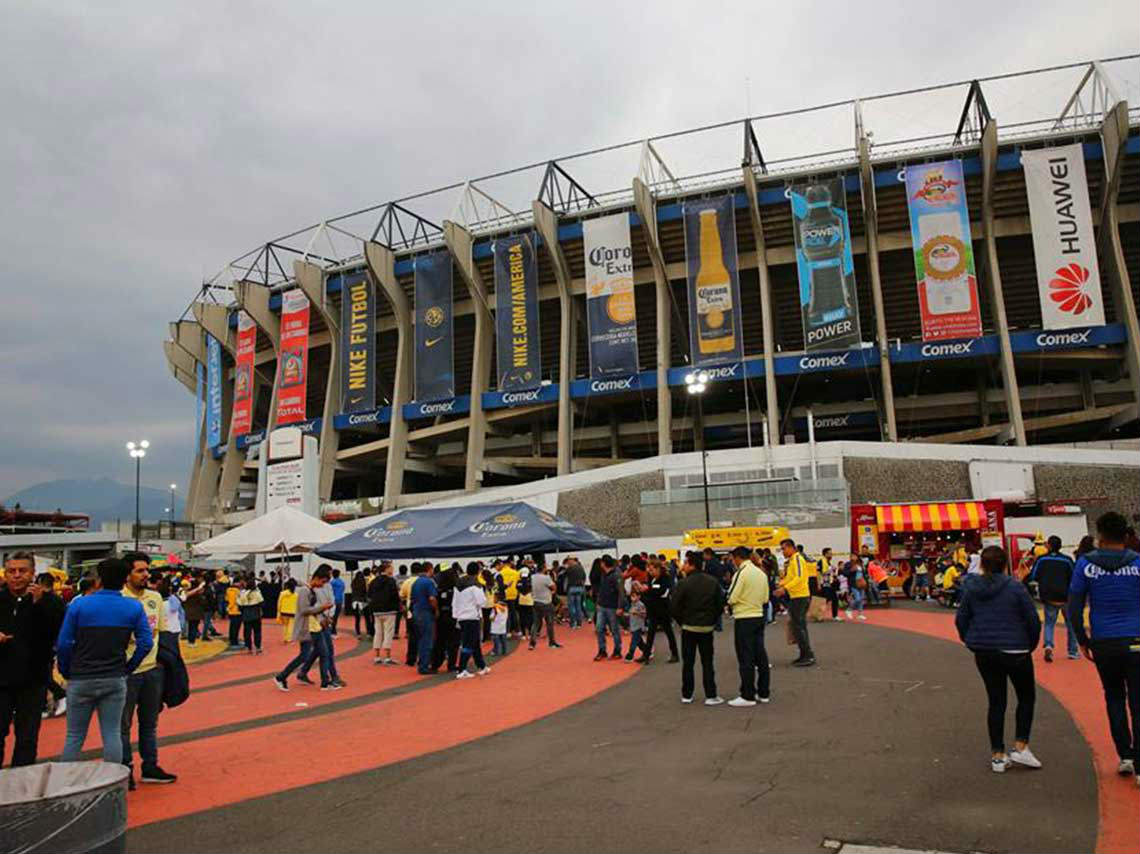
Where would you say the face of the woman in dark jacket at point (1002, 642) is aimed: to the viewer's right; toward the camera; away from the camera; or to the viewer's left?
away from the camera

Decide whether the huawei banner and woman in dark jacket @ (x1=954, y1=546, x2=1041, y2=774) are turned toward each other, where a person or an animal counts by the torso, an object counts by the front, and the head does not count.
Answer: yes

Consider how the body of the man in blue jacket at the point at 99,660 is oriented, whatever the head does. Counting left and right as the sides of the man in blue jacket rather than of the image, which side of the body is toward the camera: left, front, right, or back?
back

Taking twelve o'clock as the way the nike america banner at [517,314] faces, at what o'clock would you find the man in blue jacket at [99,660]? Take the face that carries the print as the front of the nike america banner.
The man in blue jacket is roughly at 12 o'clock from the nike america banner.

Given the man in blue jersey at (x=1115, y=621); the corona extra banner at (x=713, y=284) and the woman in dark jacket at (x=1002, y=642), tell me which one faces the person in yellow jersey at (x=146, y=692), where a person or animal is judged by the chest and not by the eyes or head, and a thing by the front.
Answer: the corona extra banner

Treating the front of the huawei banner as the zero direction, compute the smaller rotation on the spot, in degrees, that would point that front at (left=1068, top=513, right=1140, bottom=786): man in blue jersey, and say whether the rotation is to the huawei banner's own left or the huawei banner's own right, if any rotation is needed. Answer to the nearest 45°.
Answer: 0° — it already faces them
